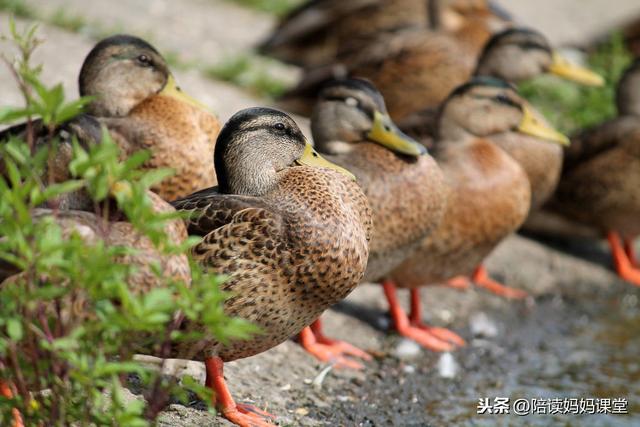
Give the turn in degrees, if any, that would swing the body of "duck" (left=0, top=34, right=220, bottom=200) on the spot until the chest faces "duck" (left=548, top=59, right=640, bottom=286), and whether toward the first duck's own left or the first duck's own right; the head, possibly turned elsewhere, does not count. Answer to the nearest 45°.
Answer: approximately 45° to the first duck's own left

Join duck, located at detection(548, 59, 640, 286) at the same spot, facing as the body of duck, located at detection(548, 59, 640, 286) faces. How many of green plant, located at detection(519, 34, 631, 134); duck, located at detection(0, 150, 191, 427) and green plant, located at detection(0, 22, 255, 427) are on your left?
1

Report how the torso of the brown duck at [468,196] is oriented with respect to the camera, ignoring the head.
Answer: to the viewer's right

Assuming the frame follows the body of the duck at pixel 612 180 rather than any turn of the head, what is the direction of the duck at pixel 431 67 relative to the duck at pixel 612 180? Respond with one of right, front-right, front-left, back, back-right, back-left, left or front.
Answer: back

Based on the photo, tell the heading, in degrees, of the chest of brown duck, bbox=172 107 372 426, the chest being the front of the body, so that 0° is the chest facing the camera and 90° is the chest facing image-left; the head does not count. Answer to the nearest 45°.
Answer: approximately 270°

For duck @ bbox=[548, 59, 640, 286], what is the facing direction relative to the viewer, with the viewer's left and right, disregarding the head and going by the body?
facing to the right of the viewer

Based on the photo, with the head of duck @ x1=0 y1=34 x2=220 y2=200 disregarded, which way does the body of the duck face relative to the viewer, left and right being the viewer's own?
facing to the right of the viewer

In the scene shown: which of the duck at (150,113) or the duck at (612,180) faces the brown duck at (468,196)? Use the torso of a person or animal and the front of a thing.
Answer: the duck at (150,113)

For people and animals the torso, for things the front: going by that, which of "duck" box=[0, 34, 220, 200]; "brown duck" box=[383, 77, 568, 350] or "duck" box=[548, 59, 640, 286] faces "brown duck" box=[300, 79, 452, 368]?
"duck" box=[0, 34, 220, 200]

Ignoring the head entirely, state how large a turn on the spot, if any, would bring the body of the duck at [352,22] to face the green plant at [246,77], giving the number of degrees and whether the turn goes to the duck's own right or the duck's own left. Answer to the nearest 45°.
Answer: approximately 135° to the duck's own right

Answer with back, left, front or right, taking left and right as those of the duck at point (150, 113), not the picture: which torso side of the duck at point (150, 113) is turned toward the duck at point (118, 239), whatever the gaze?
right

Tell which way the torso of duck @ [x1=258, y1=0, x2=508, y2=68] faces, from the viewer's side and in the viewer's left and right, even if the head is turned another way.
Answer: facing to the right of the viewer
